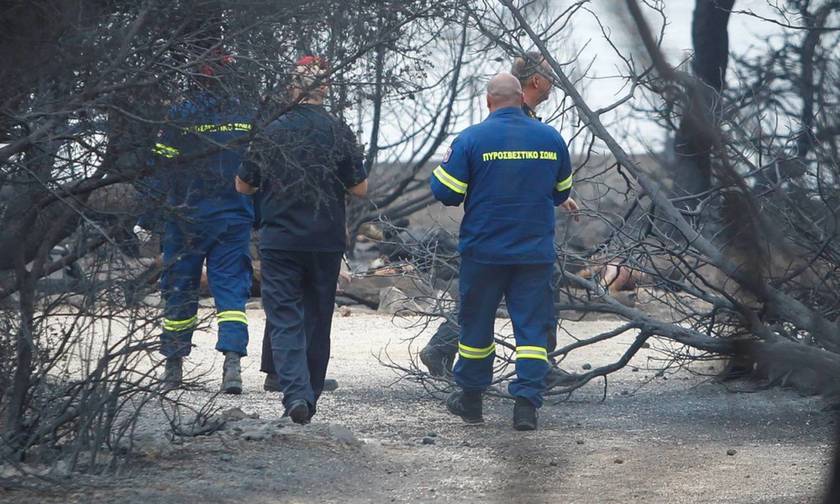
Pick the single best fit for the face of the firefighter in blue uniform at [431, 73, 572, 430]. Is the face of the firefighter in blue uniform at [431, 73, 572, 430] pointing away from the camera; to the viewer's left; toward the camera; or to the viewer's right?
away from the camera
